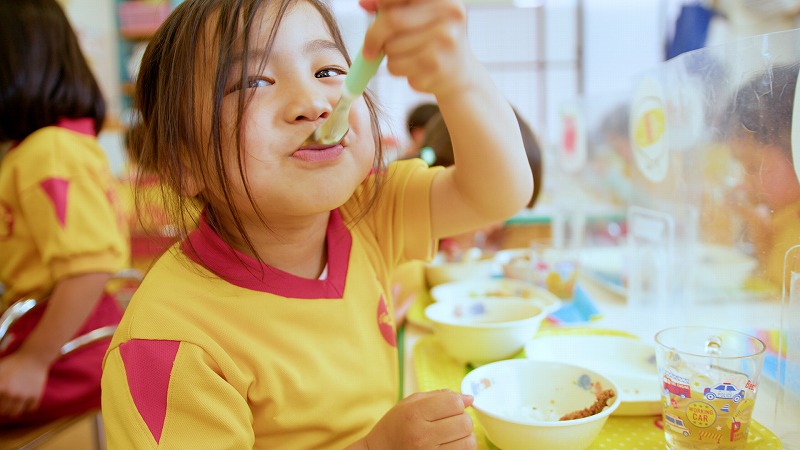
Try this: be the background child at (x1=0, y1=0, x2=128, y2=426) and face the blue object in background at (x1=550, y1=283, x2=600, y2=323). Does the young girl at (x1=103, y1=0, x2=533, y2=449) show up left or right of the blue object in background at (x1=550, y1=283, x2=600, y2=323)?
right

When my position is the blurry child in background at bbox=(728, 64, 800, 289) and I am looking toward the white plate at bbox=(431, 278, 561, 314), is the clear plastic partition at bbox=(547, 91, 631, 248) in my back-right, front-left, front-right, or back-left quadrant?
front-right
